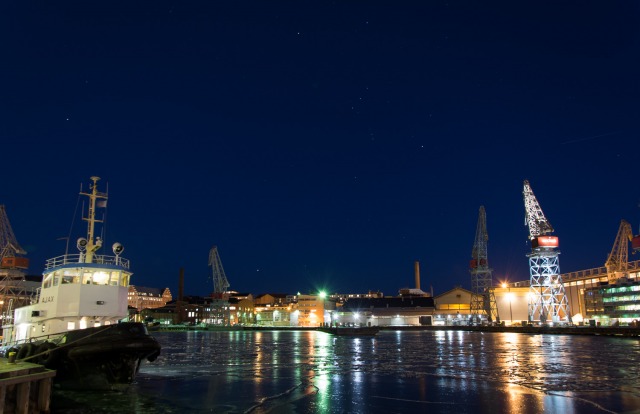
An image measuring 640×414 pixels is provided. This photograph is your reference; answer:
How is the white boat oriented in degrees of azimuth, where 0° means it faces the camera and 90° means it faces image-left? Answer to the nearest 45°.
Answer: approximately 315°

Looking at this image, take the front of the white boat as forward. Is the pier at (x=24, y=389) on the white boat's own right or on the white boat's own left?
on the white boat's own right
